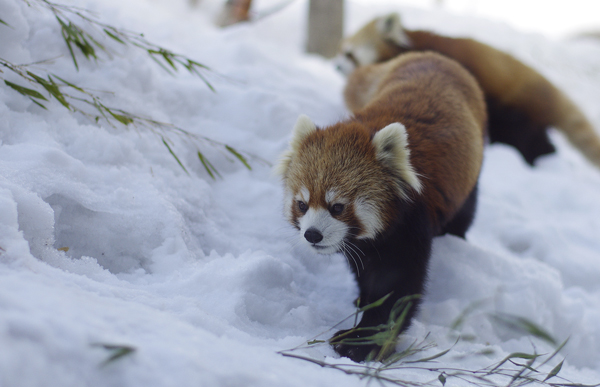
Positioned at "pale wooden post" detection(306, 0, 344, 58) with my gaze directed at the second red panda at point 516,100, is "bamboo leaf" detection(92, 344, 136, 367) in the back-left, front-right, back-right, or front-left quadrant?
front-right

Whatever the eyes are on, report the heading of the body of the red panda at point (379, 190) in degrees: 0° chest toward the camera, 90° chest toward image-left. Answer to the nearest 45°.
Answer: approximately 45°

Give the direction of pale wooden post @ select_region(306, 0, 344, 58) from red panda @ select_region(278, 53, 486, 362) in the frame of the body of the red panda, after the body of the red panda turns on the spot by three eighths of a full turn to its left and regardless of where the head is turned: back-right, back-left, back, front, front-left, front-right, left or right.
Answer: left

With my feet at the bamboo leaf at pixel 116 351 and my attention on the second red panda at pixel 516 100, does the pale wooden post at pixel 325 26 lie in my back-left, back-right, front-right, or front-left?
front-left

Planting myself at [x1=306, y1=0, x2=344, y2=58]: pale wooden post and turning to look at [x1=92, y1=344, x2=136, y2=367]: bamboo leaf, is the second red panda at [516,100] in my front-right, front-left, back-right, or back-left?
front-left

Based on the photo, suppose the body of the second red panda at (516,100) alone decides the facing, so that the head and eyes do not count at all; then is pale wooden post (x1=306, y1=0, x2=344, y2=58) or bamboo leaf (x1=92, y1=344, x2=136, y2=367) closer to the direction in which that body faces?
the pale wooden post

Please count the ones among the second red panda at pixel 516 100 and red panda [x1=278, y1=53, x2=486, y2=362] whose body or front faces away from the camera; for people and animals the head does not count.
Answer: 0

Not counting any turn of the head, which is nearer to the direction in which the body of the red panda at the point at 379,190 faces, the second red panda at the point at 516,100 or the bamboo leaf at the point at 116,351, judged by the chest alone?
the bamboo leaf

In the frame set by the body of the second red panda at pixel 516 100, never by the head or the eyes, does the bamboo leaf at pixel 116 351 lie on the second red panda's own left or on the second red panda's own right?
on the second red panda's own left

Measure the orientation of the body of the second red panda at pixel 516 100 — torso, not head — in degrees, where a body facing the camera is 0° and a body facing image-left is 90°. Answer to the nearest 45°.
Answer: approximately 90°

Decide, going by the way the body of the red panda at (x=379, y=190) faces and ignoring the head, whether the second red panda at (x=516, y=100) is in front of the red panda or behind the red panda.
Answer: behind
